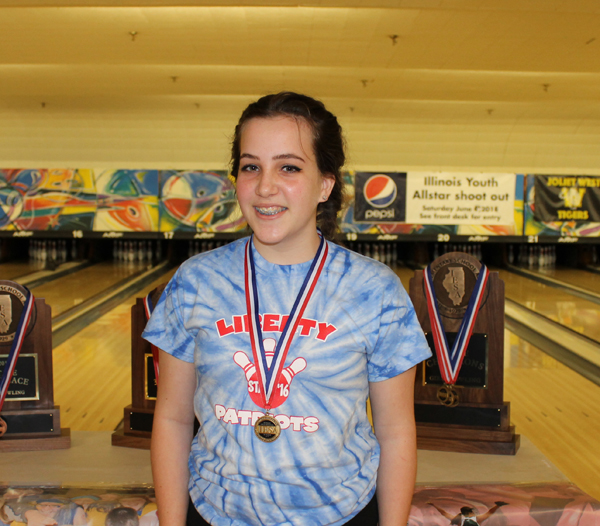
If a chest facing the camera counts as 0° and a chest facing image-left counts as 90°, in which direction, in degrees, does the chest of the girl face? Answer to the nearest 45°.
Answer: approximately 0°

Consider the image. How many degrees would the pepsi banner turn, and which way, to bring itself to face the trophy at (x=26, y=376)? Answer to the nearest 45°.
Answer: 0° — it already faces it

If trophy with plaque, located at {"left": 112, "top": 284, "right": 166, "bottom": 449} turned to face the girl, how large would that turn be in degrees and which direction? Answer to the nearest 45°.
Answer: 0° — it already faces them

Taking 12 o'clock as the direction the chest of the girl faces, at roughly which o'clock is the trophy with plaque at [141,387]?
The trophy with plaque is roughly at 5 o'clock from the girl.

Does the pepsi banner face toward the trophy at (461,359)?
yes

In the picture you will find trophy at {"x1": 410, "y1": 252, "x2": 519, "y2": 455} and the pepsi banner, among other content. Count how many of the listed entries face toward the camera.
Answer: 2

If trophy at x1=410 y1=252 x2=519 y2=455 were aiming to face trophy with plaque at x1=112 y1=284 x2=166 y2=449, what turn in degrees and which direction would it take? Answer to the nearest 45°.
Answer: approximately 90° to its right

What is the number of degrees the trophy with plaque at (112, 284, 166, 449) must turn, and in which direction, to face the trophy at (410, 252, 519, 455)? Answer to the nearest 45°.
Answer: approximately 90° to its left

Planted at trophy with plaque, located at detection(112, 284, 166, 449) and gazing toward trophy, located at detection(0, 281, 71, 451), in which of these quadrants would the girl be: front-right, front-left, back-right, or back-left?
back-left

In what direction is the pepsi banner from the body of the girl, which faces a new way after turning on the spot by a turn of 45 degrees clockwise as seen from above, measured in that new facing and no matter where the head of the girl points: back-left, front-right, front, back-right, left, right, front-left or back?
back-right

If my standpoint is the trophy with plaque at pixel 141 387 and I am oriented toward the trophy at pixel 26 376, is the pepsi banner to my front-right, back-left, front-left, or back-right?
back-right

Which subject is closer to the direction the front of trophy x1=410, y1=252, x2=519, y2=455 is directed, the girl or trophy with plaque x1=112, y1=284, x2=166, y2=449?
the girl
